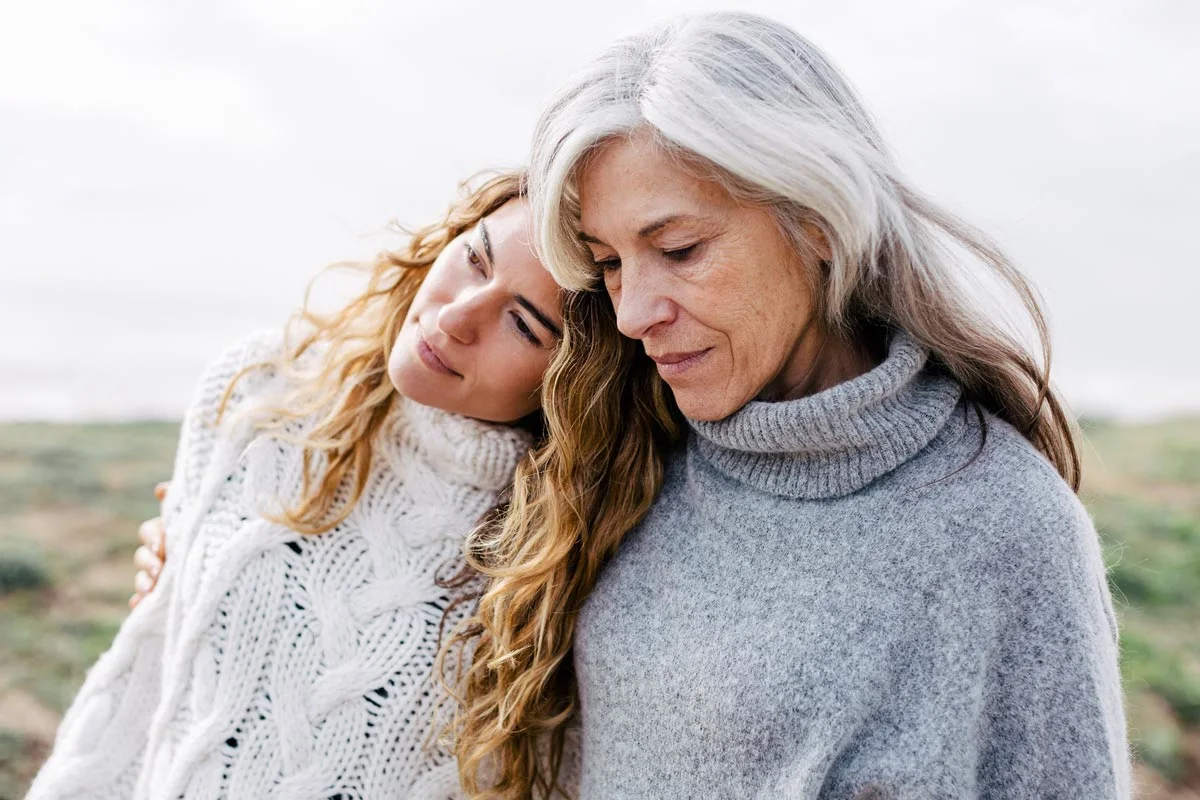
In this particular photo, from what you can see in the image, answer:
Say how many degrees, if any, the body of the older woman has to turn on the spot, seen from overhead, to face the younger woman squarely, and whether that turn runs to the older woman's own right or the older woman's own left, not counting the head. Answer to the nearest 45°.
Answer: approximately 45° to the older woman's own right

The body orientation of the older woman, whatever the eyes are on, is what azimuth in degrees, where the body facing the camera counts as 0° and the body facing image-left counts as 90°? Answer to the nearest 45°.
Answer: approximately 45°

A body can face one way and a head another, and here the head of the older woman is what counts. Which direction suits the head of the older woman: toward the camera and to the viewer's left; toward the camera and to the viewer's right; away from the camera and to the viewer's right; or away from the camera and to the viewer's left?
toward the camera and to the viewer's left

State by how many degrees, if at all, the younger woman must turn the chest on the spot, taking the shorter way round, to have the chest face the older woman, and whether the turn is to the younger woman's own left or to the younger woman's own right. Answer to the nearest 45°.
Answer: approximately 45° to the younger woman's own left

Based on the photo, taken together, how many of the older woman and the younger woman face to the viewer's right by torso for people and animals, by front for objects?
0
